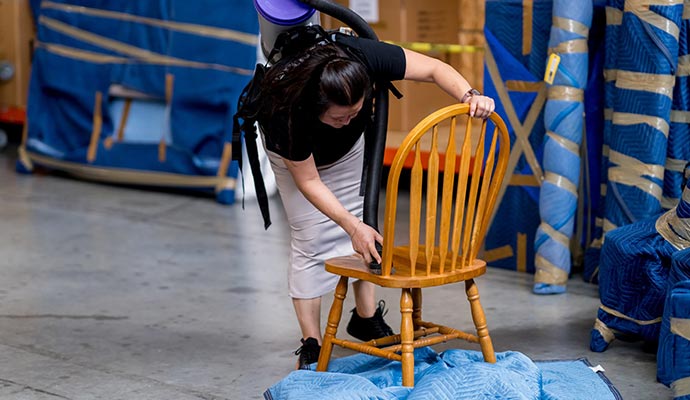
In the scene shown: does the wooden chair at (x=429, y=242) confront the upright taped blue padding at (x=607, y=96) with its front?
no

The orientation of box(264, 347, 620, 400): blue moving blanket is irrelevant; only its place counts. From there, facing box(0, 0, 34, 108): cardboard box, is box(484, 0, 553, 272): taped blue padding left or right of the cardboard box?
right

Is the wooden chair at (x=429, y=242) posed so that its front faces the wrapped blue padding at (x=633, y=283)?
no

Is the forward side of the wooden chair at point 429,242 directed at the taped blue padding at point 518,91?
no

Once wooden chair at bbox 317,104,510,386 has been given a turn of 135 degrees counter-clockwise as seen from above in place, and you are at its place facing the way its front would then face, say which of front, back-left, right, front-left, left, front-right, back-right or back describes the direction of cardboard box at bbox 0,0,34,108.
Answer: back-right

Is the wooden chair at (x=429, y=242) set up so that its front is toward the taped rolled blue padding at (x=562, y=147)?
no

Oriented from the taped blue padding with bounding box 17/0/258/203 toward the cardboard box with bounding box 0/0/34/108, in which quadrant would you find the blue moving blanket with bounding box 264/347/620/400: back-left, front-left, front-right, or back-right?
back-left

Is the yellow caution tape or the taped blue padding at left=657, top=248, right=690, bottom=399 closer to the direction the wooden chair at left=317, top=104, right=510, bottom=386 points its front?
the yellow caution tape

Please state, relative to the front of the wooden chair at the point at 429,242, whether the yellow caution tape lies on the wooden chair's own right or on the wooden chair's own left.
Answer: on the wooden chair's own right
